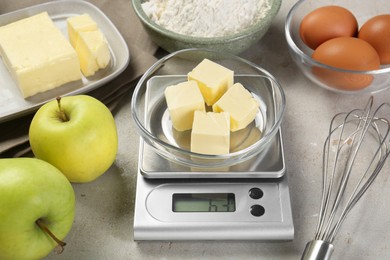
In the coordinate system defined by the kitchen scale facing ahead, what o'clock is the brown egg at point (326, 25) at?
The brown egg is roughly at 7 o'clock from the kitchen scale.

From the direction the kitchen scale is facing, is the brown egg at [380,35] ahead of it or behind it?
behind

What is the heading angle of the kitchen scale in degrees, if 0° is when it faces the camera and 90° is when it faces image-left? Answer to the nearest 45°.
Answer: approximately 0°
